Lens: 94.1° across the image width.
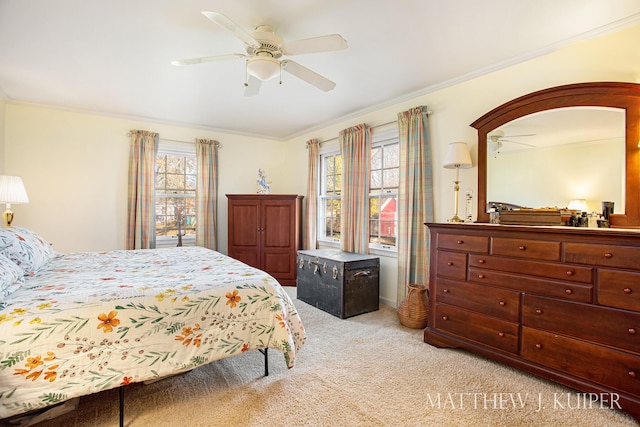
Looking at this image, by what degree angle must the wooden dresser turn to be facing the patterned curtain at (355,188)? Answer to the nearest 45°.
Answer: approximately 90° to its right

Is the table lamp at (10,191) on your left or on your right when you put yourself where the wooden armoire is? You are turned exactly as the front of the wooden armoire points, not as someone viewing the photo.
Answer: on your right

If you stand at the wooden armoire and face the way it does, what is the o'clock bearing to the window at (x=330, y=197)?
The window is roughly at 9 o'clock from the wooden armoire.

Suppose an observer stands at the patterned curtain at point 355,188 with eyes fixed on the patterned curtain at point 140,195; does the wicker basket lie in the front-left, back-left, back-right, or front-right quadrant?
back-left

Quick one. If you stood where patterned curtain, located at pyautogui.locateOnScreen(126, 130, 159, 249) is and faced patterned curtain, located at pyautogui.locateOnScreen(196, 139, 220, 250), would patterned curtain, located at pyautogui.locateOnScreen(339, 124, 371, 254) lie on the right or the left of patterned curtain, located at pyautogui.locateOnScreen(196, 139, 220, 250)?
right

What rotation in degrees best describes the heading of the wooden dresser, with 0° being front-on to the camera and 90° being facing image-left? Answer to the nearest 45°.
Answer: approximately 45°

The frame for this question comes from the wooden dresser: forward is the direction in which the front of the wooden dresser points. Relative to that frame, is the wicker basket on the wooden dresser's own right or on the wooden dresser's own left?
on the wooden dresser's own right

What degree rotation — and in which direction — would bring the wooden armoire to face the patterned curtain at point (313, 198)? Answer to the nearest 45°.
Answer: approximately 90° to its left

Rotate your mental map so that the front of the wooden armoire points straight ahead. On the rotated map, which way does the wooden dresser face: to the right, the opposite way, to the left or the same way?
to the right

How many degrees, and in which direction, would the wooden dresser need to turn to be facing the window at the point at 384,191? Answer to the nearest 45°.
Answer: approximately 90° to its right

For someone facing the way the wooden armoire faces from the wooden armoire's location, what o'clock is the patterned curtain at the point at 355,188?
The patterned curtain is roughly at 10 o'clock from the wooden armoire.

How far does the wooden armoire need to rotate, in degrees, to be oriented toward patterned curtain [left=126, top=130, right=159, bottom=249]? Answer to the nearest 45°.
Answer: approximately 90° to its right
